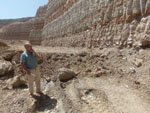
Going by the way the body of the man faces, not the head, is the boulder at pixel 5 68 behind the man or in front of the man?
behind

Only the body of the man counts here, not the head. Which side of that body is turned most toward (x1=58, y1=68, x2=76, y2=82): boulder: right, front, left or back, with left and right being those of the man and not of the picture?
left

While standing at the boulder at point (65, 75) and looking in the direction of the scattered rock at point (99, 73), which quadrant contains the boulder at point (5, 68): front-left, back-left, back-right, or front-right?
back-left

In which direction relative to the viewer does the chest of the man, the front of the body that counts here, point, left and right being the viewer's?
facing the viewer and to the right of the viewer

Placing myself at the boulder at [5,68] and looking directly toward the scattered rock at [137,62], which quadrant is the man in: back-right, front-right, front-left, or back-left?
front-right

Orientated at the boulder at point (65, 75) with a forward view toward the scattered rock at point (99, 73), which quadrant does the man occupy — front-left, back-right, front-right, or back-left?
back-right

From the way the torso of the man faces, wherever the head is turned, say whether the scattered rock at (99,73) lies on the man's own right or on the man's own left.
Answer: on the man's own left
